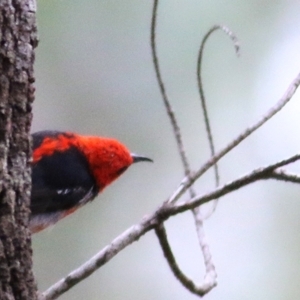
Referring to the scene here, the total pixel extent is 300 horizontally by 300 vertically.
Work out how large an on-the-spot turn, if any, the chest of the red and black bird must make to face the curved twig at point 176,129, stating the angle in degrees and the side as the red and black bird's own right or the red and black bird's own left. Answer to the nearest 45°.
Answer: approximately 45° to the red and black bird's own right

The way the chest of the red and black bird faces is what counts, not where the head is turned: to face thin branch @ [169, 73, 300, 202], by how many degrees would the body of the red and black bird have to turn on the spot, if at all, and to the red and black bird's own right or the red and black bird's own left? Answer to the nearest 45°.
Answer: approximately 45° to the red and black bird's own right

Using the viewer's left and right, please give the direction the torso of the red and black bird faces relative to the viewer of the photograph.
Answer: facing to the right of the viewer

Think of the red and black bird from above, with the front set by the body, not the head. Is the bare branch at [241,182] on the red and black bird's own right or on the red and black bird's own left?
on the red and black bird's own right
